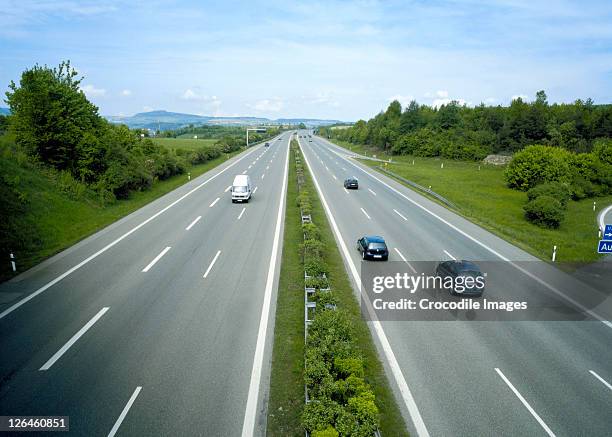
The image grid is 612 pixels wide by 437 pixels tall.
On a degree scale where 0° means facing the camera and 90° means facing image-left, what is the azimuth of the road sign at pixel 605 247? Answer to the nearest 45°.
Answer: approximately 0°

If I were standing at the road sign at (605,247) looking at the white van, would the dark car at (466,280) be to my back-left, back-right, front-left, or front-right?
front-left

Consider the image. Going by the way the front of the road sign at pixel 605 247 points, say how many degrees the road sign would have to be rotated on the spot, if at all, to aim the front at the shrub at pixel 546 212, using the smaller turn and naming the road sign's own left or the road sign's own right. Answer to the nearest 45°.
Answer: approximately 180°

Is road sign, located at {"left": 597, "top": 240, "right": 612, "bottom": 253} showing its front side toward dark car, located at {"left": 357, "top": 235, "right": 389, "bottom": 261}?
no

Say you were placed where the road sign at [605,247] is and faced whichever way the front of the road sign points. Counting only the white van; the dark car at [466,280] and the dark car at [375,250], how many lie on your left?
0

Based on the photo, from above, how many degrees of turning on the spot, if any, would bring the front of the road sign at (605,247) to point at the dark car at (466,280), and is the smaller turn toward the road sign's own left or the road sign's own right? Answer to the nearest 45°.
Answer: approximately 45° to the road sign's own right

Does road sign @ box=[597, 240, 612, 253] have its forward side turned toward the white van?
no

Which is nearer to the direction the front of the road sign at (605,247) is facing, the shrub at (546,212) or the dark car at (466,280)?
the dark car
